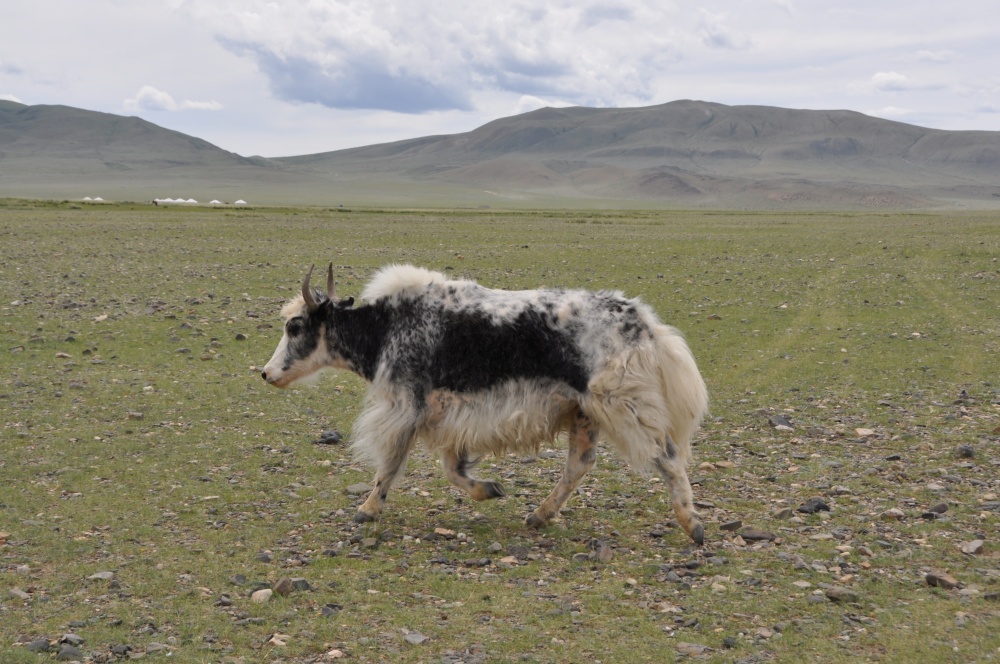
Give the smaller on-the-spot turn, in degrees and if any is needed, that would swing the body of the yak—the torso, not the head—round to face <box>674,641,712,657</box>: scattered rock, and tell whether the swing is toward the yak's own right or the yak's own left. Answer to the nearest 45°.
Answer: approximately 90° to the yak's own left

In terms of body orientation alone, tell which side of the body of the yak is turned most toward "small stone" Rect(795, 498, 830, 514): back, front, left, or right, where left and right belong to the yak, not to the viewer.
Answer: back

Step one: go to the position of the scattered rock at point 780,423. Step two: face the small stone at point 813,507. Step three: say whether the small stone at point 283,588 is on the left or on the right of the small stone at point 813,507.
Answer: right

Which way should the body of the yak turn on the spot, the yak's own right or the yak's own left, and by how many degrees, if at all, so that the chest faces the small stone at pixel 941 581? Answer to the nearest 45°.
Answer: approximately 135° to the yak's own left

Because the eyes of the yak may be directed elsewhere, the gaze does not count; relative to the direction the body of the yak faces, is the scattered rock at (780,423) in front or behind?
behind

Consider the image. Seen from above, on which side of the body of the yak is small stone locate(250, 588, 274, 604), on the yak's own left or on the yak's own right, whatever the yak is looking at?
on the yak's own left

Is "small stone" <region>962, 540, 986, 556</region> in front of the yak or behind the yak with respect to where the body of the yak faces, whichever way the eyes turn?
behind

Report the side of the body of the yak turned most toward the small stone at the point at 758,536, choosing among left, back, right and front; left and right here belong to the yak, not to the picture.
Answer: back

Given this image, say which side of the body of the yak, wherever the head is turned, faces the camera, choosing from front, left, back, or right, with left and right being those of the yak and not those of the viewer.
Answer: left
